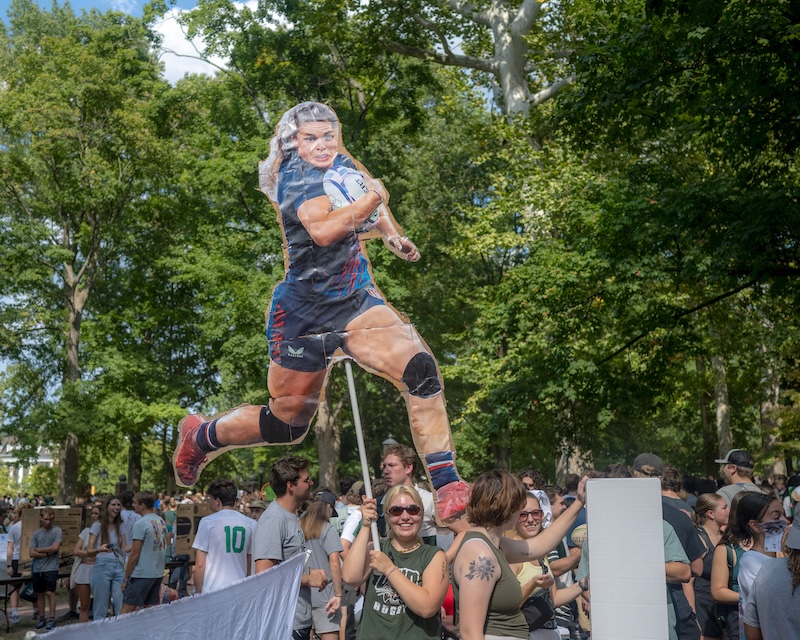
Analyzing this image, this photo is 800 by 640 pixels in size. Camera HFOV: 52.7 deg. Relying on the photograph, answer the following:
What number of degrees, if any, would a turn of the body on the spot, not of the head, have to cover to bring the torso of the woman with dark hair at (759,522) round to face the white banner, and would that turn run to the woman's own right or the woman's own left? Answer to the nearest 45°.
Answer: approximately 135° to the woman's own right

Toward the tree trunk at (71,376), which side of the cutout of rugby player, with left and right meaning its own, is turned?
back

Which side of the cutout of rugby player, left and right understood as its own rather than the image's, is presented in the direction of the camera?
front

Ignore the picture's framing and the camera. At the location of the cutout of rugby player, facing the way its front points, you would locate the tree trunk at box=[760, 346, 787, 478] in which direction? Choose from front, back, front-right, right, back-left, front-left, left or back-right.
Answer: back-left

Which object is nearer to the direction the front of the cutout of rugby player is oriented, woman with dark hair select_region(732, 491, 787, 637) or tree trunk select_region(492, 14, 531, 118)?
the woman with dark hair

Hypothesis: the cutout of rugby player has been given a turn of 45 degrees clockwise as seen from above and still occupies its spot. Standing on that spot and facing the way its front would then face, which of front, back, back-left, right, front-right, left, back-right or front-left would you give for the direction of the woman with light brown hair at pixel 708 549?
left

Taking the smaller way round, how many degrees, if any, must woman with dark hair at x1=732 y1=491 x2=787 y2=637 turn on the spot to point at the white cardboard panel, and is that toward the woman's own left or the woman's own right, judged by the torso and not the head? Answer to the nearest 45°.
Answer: approximately 135° to the woman's own right

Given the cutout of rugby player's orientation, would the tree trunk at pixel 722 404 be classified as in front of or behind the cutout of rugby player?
behind
